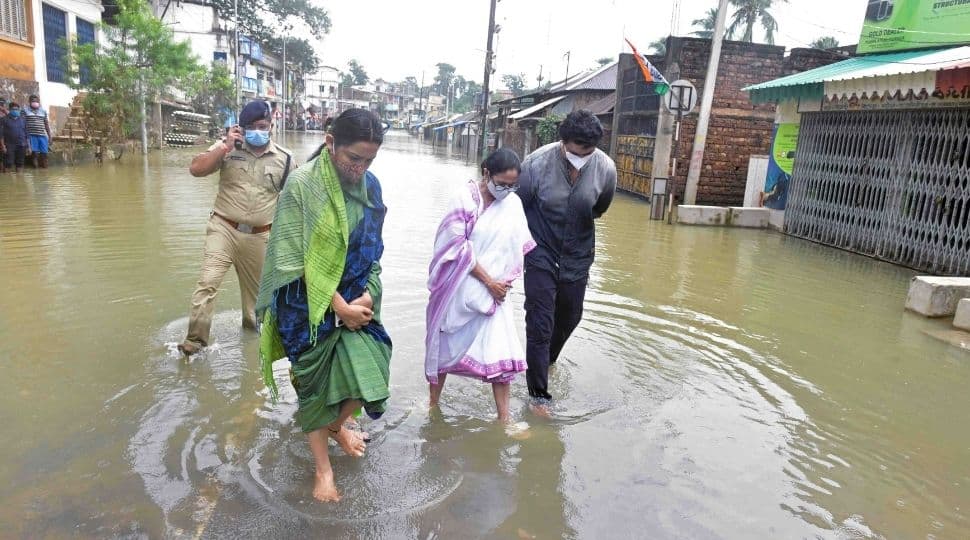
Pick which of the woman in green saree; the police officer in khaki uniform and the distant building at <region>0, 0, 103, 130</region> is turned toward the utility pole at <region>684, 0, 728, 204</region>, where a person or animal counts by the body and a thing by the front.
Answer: the distant building

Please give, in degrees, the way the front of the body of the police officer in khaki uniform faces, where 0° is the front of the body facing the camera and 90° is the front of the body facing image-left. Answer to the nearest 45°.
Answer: approximately 0°

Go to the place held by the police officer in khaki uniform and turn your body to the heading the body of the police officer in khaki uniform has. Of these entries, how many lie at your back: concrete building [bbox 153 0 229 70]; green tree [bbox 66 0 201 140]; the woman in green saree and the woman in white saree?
2

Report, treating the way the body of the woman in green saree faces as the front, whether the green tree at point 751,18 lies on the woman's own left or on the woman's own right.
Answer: on the woman's own left

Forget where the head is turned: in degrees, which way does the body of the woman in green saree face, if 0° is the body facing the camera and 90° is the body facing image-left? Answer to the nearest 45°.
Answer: approximately 315°
